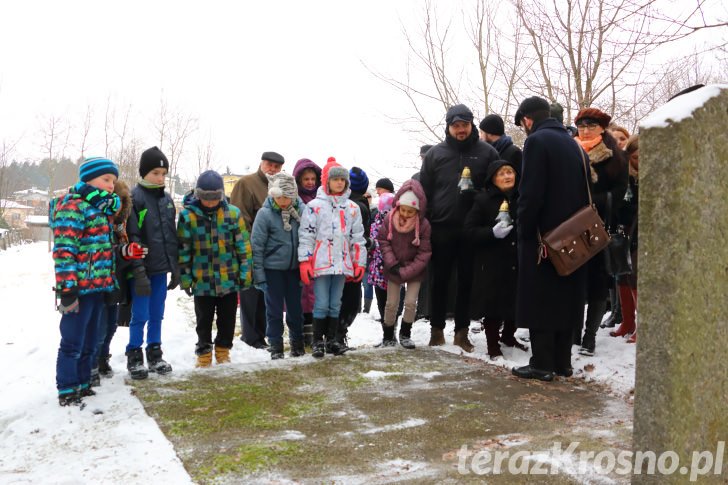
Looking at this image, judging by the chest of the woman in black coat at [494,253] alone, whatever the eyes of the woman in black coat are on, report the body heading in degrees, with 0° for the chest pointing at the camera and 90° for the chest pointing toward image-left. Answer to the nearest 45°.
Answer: approximately 315°

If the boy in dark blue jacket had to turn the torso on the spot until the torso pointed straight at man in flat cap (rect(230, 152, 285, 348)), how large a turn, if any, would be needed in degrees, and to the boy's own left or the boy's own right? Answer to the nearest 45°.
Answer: approximately 90° to the boy's own left

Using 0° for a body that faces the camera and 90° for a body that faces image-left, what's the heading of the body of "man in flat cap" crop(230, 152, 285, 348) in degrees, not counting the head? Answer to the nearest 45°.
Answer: approximately 315°

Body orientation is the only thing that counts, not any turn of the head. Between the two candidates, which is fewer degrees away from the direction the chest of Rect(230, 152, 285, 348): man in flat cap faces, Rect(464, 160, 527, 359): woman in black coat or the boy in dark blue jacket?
the woman in black coat

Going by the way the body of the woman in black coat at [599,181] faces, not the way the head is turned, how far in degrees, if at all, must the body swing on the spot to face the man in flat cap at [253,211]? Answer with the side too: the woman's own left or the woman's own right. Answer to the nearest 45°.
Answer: approximately 45° to the woman's own right

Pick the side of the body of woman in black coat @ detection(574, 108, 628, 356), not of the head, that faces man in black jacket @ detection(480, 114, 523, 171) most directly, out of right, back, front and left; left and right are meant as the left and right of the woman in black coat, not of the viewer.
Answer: right

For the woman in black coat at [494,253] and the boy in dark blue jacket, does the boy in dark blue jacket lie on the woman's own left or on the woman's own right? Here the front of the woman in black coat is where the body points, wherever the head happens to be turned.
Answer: on the woman's own right
